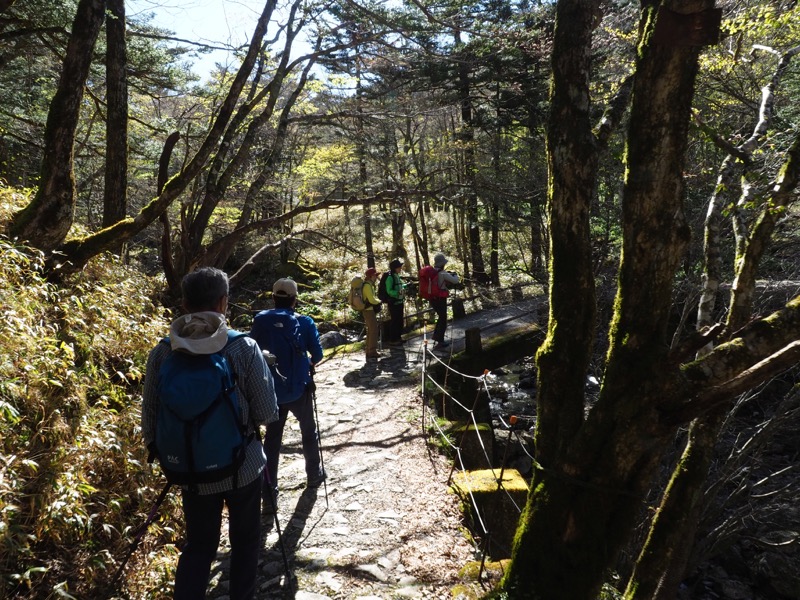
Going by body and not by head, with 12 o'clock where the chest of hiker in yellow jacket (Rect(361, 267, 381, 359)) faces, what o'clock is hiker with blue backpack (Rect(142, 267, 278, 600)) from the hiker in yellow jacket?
The hiker with blue backpack is roughly at 3 o'clock from the hiker in yellow jacket.

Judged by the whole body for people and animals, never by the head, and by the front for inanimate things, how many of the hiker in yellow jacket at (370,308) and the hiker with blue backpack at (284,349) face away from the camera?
1

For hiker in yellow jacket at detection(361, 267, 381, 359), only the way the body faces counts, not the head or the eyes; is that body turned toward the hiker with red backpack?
yes

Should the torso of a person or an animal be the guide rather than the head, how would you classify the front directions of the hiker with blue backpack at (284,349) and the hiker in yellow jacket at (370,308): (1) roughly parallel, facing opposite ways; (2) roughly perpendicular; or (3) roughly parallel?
roughly perpendicular

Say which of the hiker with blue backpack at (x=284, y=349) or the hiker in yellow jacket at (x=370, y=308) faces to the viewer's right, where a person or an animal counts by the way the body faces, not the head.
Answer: the hiker in yellow jacket

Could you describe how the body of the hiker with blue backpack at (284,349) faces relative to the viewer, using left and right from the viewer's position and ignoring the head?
facing away from the viewer

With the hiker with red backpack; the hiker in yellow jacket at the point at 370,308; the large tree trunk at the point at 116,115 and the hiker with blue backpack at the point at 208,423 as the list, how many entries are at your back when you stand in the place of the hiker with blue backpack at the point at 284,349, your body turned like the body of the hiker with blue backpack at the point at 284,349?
1

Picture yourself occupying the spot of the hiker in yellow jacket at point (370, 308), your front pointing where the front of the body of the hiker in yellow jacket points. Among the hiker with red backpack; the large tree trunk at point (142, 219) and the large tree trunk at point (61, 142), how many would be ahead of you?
1

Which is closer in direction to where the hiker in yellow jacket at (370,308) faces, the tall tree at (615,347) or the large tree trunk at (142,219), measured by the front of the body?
the tall tree

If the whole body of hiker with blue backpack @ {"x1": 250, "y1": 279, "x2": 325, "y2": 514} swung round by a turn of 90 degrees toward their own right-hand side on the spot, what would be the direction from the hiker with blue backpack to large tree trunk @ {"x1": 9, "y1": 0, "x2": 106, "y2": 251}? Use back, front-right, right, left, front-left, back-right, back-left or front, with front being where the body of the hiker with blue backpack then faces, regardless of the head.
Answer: back-left

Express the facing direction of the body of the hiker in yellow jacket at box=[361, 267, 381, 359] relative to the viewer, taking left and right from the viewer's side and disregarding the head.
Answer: facing to the right of the viewer

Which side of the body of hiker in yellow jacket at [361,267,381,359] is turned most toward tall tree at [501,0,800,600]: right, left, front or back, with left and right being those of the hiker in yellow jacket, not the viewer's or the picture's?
right

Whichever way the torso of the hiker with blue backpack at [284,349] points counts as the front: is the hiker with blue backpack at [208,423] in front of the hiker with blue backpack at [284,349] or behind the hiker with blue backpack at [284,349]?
behind
